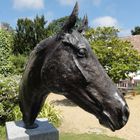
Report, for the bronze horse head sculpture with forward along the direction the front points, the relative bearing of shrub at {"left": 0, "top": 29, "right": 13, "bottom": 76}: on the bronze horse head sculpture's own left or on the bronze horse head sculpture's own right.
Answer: on the bronze horse head sculpture's own left

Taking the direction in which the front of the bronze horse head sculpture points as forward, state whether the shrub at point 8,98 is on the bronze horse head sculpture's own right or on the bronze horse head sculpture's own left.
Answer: on the bronze horse head sculpture's own left

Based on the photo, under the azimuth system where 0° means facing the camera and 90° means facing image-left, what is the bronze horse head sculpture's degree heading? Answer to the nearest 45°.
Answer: approximately 270°

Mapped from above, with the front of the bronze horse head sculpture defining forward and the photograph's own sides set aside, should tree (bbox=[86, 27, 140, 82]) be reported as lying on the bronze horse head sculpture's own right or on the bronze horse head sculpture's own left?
on the bronze horse head sculpture's own left

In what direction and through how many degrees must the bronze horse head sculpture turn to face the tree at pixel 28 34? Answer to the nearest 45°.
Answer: approximately 90° to its left
